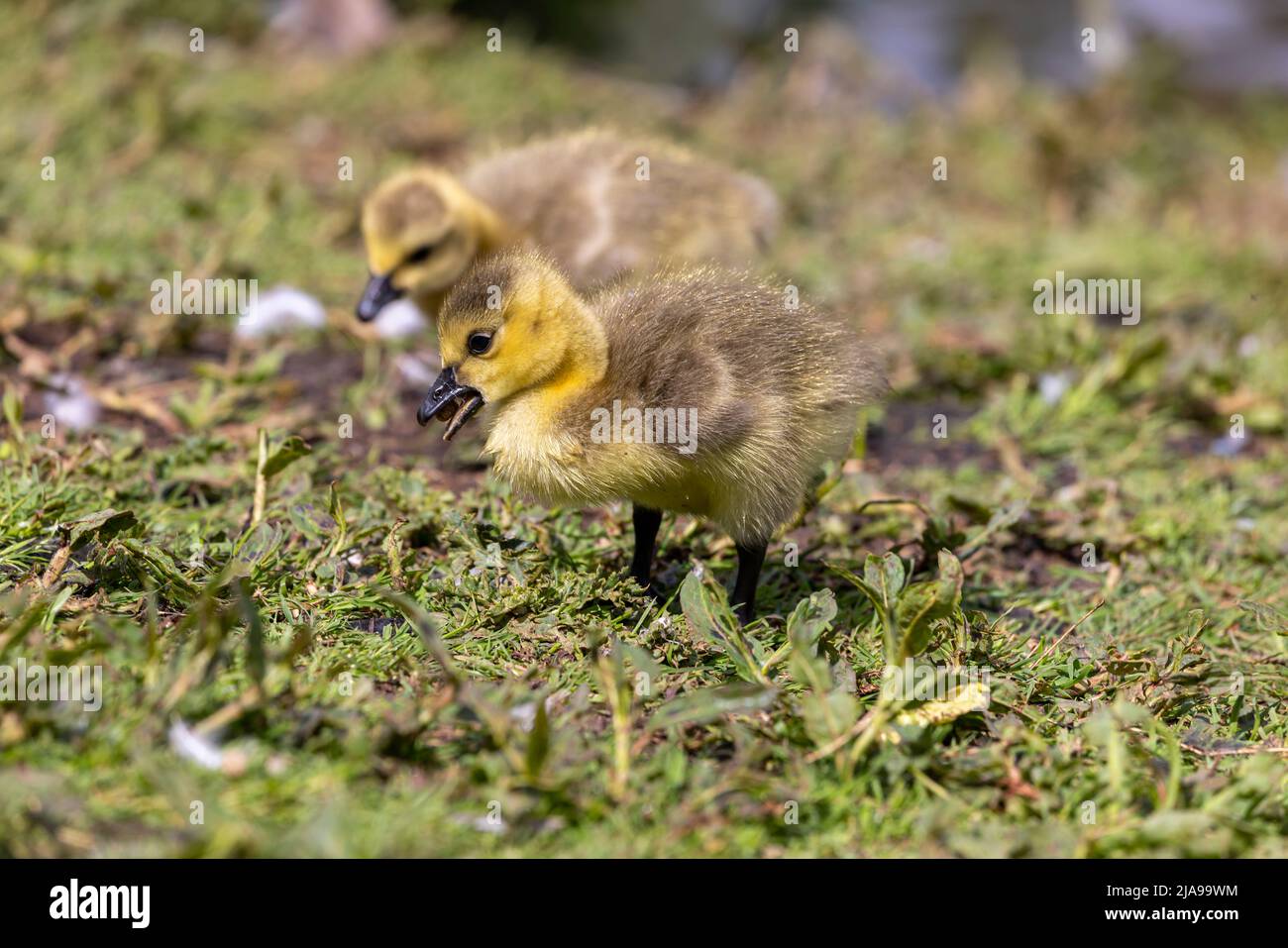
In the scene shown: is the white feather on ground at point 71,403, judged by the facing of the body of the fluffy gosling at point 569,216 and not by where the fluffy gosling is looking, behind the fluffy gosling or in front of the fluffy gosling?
in front

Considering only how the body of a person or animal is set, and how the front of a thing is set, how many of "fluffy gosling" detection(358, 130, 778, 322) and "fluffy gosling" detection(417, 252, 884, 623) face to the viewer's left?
2

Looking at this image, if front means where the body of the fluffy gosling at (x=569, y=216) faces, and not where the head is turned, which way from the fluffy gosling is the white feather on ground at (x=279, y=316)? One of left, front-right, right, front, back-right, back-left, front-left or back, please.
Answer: front

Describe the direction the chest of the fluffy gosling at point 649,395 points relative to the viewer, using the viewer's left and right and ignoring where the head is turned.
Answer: facing to the left of the viewer

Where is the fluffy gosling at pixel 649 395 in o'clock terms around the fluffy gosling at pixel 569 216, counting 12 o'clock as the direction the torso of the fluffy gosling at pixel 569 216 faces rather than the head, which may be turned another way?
the fluffy gosling at pixel 649 395 is roughly at 9 o'clock from the fluffy gosling at pixel 569 216.

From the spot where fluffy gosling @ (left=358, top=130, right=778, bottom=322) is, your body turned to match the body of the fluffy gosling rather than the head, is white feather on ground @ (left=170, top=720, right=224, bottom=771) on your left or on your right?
on your left

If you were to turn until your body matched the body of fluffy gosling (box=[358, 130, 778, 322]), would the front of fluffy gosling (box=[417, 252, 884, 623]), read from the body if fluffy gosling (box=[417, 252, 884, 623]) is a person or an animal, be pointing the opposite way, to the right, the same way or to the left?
the same way

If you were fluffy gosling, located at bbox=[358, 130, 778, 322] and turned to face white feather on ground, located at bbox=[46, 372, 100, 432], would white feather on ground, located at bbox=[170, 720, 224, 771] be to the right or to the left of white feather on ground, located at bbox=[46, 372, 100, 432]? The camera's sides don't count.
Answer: left

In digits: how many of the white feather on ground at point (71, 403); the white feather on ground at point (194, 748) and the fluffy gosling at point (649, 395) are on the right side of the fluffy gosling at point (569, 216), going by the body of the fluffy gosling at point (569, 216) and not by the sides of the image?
0

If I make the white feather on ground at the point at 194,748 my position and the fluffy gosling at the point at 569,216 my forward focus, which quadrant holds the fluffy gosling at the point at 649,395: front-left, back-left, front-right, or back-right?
front-right

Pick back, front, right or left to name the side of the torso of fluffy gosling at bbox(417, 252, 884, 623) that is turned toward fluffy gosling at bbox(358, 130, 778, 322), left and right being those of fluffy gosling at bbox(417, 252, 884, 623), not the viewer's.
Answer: right

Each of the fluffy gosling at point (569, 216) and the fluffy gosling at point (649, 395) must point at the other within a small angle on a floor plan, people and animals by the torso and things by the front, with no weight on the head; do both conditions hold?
no

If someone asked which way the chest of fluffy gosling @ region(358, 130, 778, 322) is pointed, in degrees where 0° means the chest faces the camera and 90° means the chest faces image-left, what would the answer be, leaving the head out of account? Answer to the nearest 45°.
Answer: approximately 90°

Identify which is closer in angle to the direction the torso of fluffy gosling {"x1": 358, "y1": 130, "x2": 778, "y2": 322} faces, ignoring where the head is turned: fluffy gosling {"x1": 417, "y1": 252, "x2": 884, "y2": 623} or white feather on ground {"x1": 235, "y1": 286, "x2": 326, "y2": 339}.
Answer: the white feather on ground

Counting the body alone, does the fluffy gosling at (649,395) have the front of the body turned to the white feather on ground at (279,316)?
no
